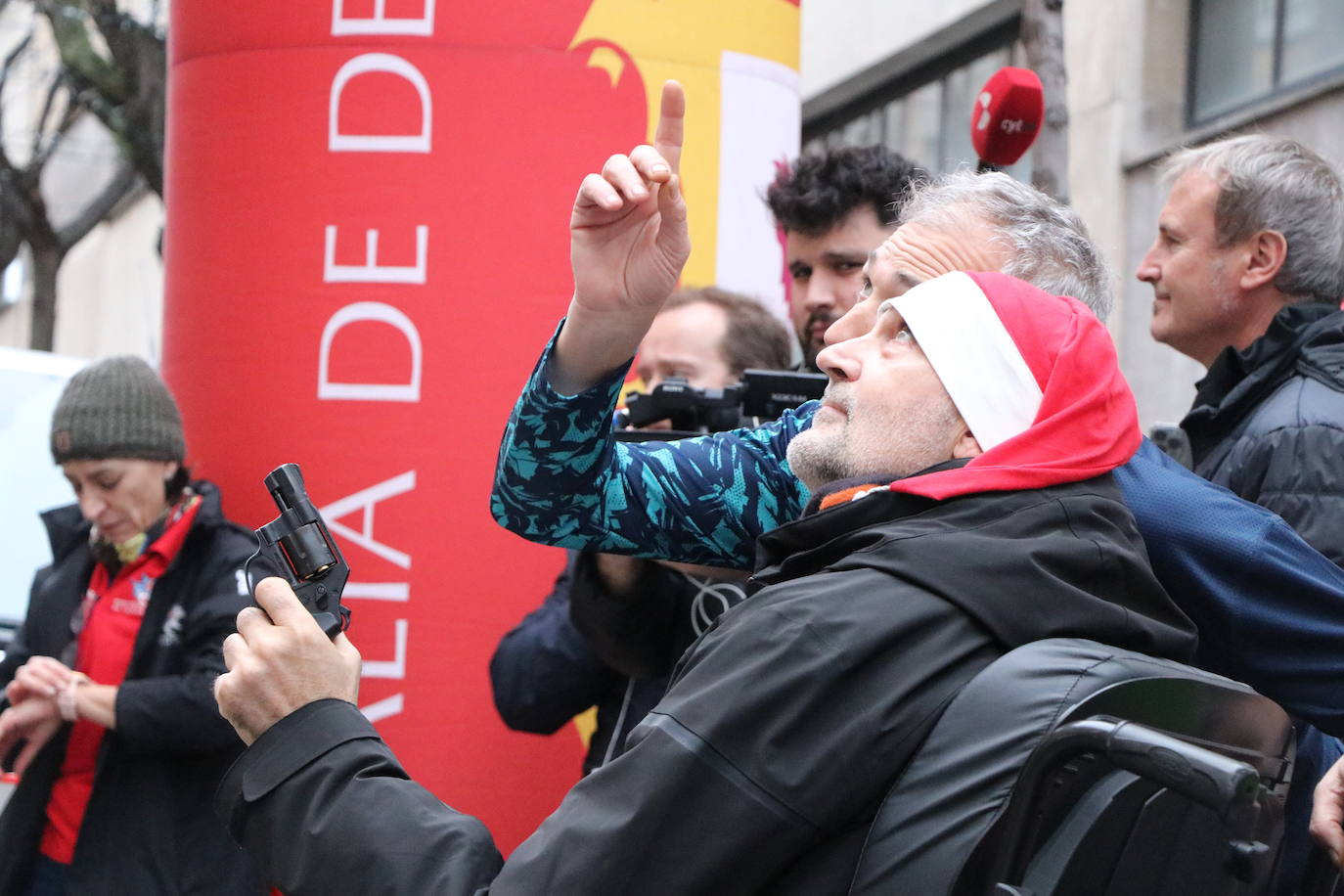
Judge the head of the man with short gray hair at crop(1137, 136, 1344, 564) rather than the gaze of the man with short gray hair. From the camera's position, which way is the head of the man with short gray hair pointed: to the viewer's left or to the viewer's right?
to the viewer's left

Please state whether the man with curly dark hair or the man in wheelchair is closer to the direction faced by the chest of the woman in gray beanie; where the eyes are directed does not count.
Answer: the man in wheelchair

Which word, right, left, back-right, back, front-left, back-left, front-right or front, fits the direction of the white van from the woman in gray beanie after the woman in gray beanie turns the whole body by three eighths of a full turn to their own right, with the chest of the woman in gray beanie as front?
front

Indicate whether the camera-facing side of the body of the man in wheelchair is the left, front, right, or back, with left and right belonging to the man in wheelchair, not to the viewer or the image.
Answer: left

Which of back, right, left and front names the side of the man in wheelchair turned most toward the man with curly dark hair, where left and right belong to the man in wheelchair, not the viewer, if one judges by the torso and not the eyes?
right

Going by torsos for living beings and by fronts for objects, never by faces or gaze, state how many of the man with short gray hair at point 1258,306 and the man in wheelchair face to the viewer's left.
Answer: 2

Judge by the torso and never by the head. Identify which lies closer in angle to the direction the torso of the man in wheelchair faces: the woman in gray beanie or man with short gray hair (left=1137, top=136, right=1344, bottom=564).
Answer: the woman in gray beanie

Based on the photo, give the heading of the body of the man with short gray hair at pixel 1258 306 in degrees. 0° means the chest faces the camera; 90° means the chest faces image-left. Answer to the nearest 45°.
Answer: approximately 90°

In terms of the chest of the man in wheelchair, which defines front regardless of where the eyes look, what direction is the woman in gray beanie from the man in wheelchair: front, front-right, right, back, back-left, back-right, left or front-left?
front-right

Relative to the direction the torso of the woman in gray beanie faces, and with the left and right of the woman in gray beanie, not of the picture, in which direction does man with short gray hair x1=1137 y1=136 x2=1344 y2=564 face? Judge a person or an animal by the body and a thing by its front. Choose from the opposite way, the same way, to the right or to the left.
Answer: to the right

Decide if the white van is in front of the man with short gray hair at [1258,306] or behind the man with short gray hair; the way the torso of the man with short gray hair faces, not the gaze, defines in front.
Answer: in front

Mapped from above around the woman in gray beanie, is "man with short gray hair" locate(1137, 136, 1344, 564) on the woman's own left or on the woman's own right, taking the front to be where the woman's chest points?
on the woman's own left

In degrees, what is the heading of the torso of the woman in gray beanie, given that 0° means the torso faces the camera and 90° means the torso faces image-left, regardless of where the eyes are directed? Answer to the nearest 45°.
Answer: approximately 45°

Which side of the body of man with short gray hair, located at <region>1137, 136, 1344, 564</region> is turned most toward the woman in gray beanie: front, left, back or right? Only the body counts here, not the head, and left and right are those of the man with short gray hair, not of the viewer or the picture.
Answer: front

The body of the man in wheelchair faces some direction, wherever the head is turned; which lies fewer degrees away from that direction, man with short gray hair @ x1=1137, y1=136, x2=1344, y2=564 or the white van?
the white van
